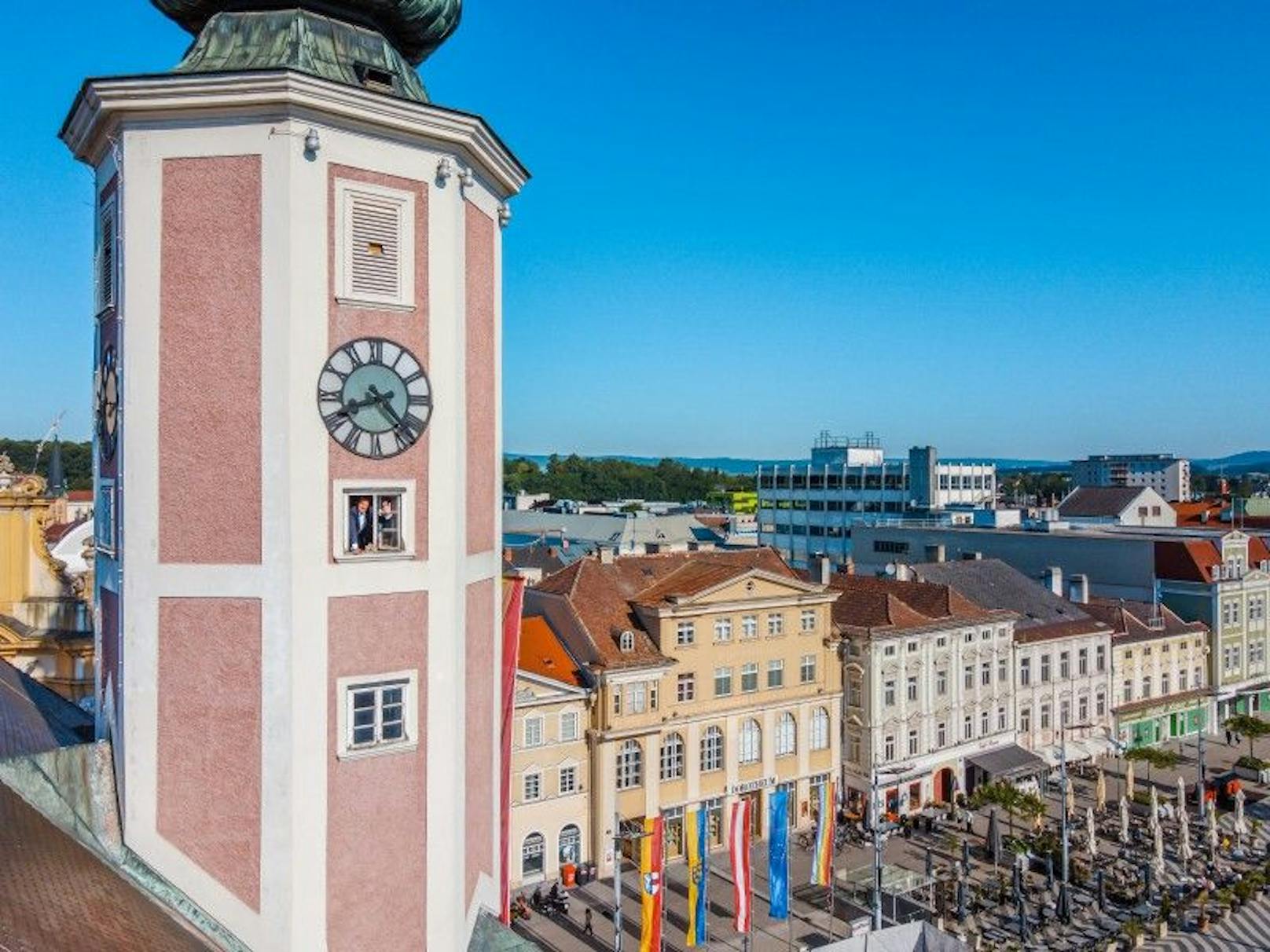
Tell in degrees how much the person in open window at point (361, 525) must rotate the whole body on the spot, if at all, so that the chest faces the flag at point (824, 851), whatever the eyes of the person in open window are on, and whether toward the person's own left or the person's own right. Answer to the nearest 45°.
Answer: approximately 135° to the person's own left

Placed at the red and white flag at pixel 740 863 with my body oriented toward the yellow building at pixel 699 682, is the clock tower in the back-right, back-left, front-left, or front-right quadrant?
back-left

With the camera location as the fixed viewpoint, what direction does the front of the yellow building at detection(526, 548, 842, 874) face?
facing the viewer and to the right of the viewer

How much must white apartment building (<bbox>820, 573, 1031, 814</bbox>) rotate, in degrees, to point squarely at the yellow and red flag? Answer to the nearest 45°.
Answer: approximately 45° to its right

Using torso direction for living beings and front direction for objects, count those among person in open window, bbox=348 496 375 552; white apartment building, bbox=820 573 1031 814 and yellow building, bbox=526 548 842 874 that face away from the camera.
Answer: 0

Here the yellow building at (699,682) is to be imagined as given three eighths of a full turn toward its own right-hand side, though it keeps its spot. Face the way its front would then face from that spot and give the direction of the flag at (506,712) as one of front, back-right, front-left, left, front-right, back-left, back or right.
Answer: left

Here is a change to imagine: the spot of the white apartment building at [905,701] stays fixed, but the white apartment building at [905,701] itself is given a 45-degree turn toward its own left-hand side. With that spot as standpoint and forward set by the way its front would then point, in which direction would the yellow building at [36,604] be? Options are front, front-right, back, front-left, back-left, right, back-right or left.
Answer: back-right

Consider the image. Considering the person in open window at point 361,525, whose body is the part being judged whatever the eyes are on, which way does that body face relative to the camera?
toward the camera

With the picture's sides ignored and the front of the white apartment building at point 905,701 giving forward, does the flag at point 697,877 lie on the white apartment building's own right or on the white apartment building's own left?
on the white apartment building's own right

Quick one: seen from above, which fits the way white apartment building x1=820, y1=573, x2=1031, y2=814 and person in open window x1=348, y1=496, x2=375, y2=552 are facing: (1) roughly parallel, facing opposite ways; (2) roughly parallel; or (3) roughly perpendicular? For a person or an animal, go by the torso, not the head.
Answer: roughly parallel

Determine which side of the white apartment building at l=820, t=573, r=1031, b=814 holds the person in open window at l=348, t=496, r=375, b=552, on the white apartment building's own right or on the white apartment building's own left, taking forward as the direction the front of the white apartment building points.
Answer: on the white apartment building's own right

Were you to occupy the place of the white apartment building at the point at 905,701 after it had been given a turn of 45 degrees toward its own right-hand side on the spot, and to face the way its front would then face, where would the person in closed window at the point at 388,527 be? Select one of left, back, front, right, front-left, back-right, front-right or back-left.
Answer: front

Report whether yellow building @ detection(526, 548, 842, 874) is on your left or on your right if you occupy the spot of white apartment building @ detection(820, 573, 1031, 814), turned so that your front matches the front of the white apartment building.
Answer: on your right

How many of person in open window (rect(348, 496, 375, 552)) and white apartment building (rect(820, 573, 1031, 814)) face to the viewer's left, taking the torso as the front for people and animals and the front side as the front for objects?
0

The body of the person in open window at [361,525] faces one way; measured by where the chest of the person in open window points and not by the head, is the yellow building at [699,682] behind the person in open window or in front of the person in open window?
behind

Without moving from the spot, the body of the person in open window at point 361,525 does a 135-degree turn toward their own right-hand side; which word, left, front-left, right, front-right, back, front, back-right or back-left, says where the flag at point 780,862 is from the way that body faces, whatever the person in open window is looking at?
right

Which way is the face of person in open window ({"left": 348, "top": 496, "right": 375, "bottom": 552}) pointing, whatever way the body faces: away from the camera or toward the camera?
toward the camera
